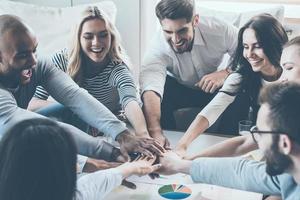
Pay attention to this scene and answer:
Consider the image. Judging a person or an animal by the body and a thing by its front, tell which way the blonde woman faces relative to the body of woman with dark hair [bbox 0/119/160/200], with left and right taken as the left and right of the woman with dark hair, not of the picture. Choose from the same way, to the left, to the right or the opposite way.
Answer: the opposite way

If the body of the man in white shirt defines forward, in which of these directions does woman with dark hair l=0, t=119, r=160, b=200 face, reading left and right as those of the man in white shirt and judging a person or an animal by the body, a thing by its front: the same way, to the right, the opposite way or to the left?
the opposite way

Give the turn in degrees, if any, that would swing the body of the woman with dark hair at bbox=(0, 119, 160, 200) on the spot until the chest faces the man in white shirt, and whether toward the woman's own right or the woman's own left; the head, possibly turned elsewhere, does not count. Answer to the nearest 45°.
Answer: approximately 45° to the woman's own right

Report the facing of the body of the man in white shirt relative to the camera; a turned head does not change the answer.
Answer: toward the camera

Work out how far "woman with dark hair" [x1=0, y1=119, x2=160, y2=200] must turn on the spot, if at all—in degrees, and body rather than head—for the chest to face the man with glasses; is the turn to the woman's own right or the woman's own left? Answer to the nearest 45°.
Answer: approximately 90° to the woman's own right

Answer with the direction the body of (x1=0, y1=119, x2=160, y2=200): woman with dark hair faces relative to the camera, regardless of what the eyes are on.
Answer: away from the camera

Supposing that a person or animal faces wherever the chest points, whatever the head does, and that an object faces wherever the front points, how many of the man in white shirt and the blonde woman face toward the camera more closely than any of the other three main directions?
2

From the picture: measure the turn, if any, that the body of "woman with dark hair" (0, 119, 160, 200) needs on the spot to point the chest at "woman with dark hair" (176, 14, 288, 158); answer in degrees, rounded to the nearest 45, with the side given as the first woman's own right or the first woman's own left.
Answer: approximately 45° to the first woman's own right

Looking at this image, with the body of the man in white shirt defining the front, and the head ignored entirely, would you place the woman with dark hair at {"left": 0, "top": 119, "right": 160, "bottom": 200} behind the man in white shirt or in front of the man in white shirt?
in front

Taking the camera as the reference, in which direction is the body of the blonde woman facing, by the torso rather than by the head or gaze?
toward the camera

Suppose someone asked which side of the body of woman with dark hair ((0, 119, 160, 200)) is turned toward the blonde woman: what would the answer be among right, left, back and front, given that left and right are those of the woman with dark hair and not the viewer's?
front

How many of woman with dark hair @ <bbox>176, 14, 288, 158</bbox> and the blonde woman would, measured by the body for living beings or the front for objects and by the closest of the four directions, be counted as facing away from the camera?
0
